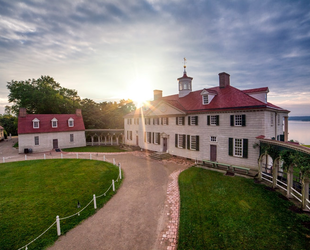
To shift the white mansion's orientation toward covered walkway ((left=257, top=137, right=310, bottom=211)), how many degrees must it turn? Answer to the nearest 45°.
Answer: approximately 90° to its left

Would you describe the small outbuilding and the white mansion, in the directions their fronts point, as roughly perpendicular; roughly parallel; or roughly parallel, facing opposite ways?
roughly perpendicular

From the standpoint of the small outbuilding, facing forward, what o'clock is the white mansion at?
The white mansion is roughly at 11 o'clock from the small outbuilding.

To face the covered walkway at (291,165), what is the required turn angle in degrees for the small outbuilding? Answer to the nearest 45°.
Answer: approximately 45° to its left

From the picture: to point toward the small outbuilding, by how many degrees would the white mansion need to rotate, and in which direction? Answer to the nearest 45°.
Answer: approximately 45° to its right

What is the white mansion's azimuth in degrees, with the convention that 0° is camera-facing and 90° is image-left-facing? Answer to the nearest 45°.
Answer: approximately 45°

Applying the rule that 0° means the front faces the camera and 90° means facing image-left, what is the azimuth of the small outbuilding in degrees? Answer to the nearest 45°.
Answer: approximately 0°

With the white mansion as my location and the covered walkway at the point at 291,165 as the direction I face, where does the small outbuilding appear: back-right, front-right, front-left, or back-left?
back-right
